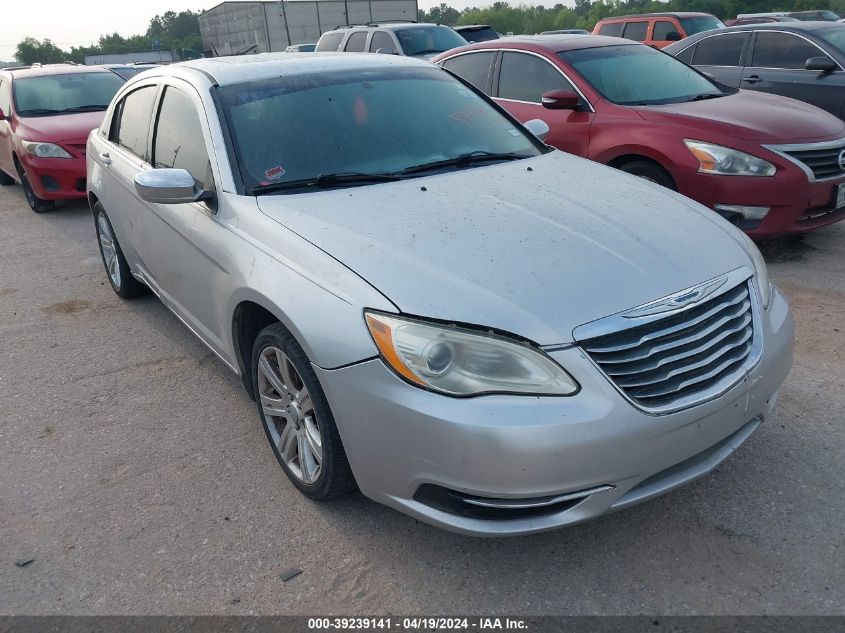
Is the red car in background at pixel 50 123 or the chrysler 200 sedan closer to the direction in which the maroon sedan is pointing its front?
the chrysler 200 sedan

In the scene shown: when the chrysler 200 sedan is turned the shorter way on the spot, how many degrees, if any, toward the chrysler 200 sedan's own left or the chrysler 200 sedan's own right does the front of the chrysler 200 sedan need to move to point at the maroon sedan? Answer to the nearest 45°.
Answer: approximately 90° to the chrysler 200 sedan's own left

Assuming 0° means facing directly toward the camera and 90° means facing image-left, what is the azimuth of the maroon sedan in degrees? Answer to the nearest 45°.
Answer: approximately 315°

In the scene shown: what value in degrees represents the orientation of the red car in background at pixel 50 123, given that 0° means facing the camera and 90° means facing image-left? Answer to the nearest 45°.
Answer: approximately 315°

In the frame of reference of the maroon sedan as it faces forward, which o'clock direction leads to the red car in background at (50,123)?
The red car in background is roughly at 5 o'clock from the maroon sedan.

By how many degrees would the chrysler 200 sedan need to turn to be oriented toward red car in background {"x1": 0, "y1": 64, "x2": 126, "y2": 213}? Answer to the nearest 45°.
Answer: approximately 180°

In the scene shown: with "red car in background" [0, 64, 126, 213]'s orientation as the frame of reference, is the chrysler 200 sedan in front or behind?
in front
